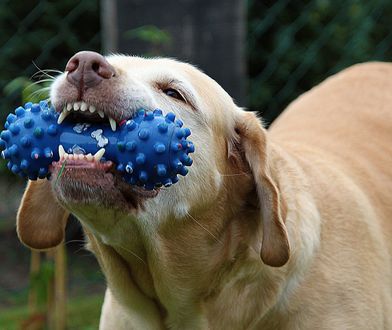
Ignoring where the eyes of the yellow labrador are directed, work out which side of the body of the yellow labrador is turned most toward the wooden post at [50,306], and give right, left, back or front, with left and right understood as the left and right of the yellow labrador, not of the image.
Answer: right

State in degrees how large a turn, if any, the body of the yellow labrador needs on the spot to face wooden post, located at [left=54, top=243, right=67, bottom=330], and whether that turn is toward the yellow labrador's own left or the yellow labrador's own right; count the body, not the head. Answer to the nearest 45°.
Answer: approximately 90° to the yellow labrador's own right

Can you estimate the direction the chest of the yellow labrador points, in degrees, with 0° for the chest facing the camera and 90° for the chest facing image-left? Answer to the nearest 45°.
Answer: approximately 45°
